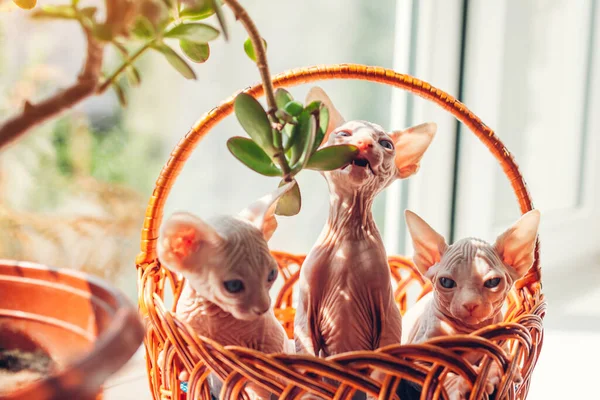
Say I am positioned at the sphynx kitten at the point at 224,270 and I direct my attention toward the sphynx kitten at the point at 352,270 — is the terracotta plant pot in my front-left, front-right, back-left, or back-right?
back-right

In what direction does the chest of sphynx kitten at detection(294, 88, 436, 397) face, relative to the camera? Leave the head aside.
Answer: toward the camera

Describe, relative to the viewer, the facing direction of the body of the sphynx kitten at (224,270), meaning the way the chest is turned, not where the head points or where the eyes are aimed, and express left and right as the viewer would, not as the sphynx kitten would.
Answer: facing the viewer and to the right of the viewer

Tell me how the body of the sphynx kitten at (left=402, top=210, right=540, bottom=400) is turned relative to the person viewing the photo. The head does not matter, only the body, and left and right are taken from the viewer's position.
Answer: facing the viewer
